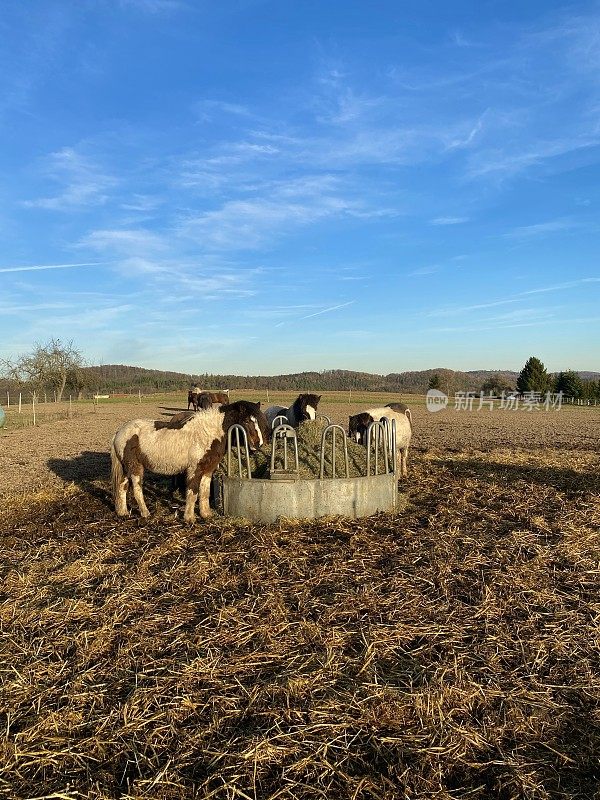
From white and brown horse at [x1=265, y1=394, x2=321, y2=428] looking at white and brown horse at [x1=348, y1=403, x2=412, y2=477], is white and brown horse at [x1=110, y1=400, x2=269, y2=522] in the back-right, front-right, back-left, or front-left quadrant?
front-right

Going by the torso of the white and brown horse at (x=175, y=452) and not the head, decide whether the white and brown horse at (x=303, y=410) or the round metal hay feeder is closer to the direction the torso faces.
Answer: the round metal hay feeder

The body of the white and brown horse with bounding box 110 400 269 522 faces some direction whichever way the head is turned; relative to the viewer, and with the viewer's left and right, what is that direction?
facing to the right of the viewer

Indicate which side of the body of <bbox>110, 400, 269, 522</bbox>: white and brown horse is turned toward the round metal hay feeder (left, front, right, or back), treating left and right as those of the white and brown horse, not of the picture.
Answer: front

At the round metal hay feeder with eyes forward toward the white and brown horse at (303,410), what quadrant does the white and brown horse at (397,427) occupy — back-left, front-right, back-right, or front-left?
front-right

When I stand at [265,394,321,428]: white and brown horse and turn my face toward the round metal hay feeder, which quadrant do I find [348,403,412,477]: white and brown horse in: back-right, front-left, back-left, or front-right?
front-left

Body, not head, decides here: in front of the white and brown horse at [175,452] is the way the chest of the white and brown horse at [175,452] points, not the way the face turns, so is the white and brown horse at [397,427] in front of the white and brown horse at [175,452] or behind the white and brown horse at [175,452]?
in front

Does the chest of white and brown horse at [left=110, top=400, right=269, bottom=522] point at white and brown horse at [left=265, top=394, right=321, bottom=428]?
no
